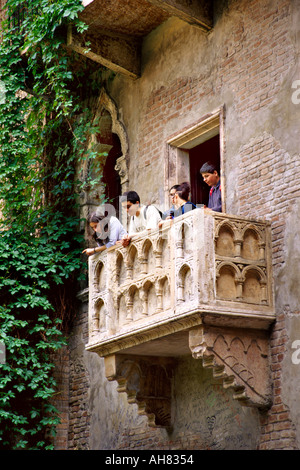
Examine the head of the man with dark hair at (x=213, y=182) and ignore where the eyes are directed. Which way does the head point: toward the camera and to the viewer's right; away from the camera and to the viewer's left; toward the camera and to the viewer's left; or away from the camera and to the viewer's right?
toward the camera and to the viewer's left

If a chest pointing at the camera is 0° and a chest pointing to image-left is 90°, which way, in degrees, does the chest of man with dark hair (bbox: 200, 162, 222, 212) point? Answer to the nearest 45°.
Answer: approximately 45°

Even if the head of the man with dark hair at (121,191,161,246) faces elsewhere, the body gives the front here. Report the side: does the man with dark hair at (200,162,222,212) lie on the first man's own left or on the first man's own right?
on the first man's own left

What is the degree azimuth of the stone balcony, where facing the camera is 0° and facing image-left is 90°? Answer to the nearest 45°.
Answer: approximately 45°

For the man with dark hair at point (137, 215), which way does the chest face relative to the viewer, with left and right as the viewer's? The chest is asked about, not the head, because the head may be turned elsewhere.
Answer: facing the viewer and to the left of the viewer

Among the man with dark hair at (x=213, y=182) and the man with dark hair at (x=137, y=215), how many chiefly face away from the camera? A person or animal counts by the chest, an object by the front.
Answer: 0

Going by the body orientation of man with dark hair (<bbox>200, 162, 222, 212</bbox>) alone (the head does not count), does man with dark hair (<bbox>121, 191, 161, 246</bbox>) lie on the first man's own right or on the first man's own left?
on the first man's own right

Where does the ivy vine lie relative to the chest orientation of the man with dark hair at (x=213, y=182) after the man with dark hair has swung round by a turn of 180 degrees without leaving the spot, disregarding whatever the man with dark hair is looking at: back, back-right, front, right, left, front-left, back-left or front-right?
left

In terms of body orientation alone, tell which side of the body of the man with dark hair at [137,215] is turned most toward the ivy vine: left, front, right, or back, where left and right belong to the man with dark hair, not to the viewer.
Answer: right

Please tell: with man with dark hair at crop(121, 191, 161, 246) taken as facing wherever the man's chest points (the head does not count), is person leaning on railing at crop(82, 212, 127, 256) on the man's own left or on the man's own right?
on the man's own right
